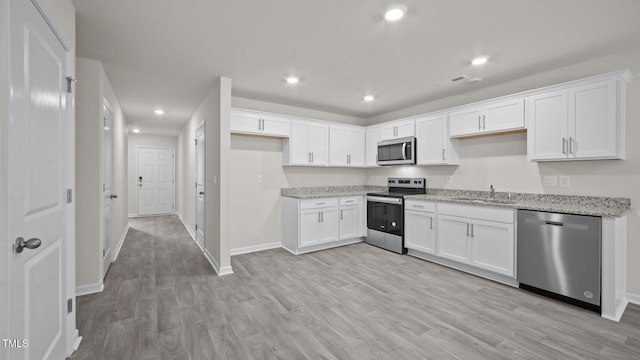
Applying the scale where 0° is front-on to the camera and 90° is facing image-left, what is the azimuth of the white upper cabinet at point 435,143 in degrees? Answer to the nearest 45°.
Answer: approximately 45°

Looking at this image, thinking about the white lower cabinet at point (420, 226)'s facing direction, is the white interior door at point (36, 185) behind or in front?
in front

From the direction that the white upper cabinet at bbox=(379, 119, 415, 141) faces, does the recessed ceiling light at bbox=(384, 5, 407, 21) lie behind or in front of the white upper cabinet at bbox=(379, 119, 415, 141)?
in front

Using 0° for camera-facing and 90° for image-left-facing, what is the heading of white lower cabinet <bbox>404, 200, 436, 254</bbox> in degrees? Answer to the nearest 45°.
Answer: approximately 45°

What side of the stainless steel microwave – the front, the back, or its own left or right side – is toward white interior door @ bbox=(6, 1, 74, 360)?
front

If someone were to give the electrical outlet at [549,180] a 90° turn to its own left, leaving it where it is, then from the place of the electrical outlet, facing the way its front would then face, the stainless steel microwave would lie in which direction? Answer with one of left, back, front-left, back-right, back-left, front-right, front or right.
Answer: back
